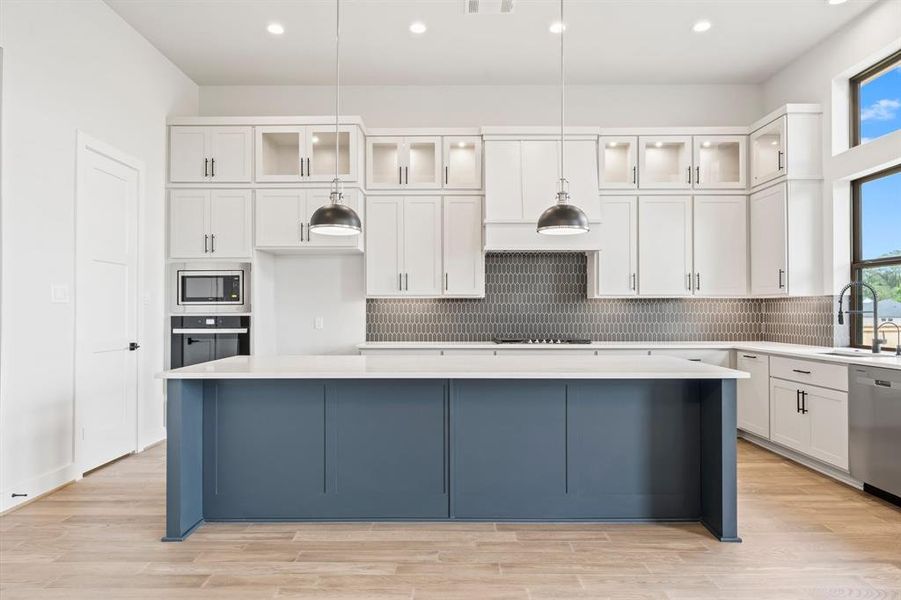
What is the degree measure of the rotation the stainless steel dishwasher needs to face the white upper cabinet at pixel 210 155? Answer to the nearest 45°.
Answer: approximately 45° to its right

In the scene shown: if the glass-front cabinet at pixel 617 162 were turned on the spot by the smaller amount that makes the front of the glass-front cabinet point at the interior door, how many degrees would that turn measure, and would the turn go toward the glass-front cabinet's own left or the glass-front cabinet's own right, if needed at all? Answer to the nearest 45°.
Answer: approximately 45° to the glass-front cabinet's own right

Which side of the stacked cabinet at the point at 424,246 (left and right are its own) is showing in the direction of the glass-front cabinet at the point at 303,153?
right

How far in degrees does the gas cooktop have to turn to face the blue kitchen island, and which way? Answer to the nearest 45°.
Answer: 0° — it already faces it

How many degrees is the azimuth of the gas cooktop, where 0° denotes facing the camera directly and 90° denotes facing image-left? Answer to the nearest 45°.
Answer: approximately 0°

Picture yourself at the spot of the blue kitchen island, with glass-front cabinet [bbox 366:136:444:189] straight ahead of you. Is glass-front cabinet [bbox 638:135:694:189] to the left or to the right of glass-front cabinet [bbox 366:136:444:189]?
right

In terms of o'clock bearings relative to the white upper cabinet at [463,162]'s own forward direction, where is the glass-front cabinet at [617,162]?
The glass-front cabinet is roughly at 9 o'clock from the white upper cabinet.

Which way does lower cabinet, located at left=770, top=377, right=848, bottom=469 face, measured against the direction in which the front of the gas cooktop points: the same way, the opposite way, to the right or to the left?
to the right

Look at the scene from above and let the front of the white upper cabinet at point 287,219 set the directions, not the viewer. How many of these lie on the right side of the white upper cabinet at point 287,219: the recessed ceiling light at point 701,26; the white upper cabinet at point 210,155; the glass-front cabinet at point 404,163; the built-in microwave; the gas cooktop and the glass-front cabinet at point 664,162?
2
